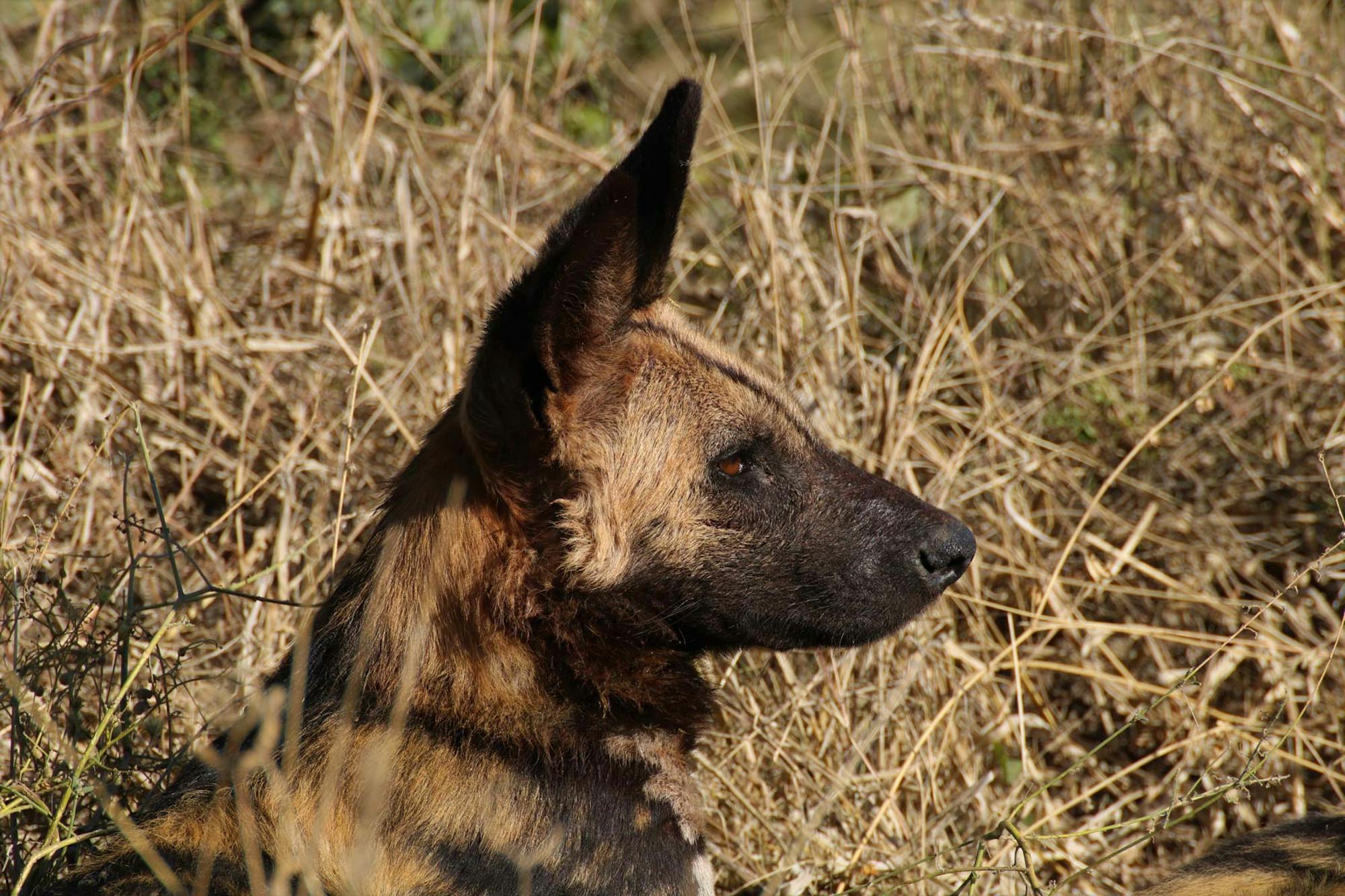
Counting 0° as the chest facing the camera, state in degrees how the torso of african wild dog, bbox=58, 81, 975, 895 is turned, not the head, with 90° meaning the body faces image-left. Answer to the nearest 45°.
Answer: approximately 270°

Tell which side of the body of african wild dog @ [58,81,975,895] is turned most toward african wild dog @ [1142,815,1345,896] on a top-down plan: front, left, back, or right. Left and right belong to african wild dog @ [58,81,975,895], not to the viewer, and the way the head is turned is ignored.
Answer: front
